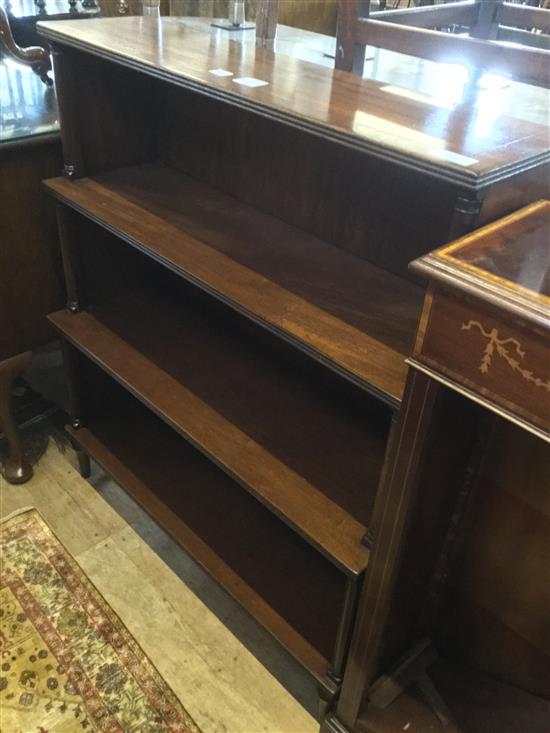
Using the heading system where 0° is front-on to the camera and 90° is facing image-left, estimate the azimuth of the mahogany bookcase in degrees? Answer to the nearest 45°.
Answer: approximately 45°

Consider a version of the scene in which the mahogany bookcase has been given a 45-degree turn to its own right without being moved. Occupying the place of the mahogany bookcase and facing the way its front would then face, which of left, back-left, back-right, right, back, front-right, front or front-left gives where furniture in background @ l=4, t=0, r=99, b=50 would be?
front-right

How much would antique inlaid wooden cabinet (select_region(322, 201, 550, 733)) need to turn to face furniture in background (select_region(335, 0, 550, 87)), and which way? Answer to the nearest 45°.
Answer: approximately 90° to its right

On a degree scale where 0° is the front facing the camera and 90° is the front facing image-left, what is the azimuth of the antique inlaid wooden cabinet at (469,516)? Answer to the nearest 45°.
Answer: approximately 45°

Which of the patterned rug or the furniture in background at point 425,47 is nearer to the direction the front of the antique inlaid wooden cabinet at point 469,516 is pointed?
the patterned rug

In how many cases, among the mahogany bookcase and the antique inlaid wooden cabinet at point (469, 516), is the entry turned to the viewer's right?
0

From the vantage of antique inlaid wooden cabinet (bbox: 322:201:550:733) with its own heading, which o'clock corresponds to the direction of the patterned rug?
The patterned rug is roughly at 1 o'clock from the antique inlaid wooden cabinet.
